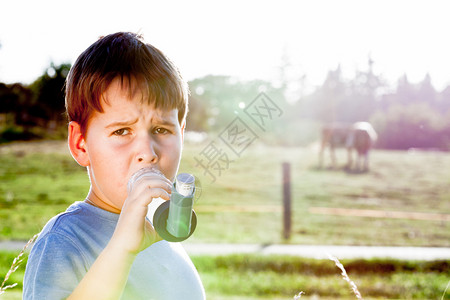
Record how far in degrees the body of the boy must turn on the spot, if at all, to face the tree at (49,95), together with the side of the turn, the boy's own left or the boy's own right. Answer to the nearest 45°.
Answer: approximately 135° to the boy's own left

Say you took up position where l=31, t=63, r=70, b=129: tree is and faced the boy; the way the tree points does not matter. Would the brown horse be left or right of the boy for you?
left

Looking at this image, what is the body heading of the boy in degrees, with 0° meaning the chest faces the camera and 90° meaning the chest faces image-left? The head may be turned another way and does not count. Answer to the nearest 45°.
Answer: approximately 315°
